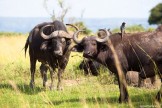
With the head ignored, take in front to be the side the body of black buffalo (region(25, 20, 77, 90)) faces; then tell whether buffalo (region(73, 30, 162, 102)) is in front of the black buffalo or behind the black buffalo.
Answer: in front

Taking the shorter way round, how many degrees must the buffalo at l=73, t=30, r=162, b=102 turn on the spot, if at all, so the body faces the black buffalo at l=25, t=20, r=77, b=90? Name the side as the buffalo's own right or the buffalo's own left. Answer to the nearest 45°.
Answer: approximately 45° to the buffalo's own right

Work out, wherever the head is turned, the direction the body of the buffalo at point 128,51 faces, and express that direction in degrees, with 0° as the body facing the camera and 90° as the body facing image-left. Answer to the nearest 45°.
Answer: approximately 90°

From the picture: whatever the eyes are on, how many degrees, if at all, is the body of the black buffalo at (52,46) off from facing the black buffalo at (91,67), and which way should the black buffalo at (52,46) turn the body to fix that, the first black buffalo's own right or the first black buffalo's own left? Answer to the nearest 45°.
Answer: approximately 90° to the first black buffalo's own left

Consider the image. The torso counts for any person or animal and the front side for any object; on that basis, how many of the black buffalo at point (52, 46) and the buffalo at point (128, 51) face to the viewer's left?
1

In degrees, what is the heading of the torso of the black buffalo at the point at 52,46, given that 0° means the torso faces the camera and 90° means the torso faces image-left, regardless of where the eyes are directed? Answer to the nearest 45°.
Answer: approximately 315°
